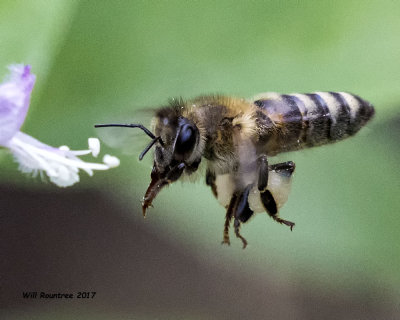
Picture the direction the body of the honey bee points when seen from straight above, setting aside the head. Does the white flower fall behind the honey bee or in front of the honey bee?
in front

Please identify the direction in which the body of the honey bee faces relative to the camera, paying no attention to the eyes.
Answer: to the viewer's left

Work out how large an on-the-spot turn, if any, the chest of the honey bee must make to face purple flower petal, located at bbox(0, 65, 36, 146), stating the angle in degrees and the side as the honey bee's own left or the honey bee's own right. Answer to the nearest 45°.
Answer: approximately 45° to the honey bee's own left
